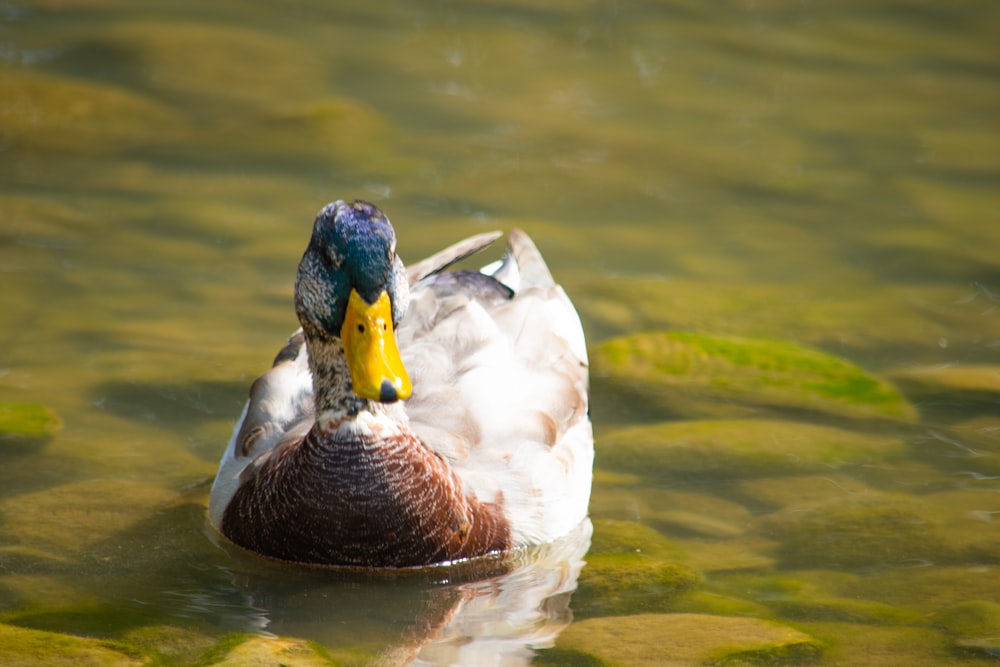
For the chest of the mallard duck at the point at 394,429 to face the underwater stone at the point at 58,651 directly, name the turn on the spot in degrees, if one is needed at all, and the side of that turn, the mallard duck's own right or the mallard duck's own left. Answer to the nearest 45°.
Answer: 0° — it already faces it

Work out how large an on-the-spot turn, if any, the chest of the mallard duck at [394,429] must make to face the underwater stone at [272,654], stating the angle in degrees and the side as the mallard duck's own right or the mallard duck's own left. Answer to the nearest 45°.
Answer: approximately 45° to the mallard duck's own left

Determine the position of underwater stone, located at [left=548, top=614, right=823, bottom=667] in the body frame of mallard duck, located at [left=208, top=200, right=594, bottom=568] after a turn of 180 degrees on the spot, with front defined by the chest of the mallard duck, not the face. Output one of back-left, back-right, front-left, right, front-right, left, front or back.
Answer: right

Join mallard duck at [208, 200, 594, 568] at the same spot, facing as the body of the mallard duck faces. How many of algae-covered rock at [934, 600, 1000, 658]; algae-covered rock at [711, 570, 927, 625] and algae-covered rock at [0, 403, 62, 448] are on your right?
1

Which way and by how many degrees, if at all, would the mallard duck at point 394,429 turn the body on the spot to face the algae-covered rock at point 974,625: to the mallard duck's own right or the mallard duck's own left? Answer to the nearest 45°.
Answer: approximately 135° to the mallard duck's own left

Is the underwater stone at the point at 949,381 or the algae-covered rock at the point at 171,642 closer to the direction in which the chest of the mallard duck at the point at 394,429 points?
the algae-covered rock

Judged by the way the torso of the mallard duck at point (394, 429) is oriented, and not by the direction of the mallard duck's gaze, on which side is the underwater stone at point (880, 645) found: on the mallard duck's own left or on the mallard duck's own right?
on the mallard duck's own left

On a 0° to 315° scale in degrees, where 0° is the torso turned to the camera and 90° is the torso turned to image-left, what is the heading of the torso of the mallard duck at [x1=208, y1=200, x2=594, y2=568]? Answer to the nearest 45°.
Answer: approximately 45°

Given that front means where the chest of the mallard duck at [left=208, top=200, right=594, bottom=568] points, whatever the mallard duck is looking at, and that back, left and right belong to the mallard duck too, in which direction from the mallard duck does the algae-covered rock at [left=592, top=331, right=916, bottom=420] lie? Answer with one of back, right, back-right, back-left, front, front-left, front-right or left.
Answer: back
